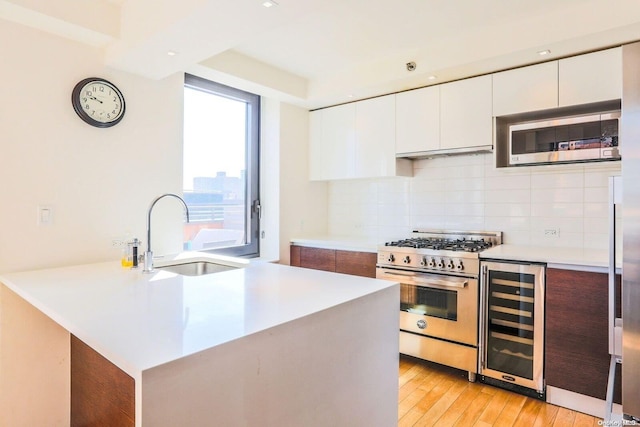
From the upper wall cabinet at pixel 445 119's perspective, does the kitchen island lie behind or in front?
in front

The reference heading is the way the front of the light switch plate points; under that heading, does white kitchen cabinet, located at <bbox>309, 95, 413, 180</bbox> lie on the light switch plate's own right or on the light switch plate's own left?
on the light switch plate's own left

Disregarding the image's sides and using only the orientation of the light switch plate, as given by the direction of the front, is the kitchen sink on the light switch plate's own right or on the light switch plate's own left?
on the light switch plate's own left

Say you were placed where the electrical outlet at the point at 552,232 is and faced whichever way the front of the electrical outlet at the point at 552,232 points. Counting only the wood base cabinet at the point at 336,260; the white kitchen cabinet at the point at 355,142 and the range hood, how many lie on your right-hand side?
3

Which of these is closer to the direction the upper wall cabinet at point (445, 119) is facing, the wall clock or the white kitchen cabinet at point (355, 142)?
the wall clock

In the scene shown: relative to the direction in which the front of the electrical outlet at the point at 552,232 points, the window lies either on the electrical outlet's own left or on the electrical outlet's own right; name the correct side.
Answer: on the electrical outlet's own right
